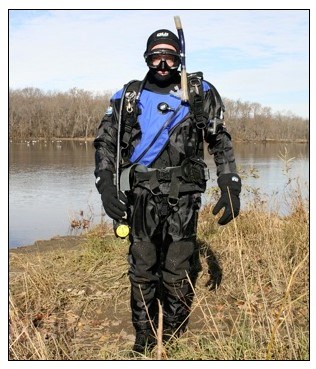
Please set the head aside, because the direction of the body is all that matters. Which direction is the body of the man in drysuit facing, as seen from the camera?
toward the camera
